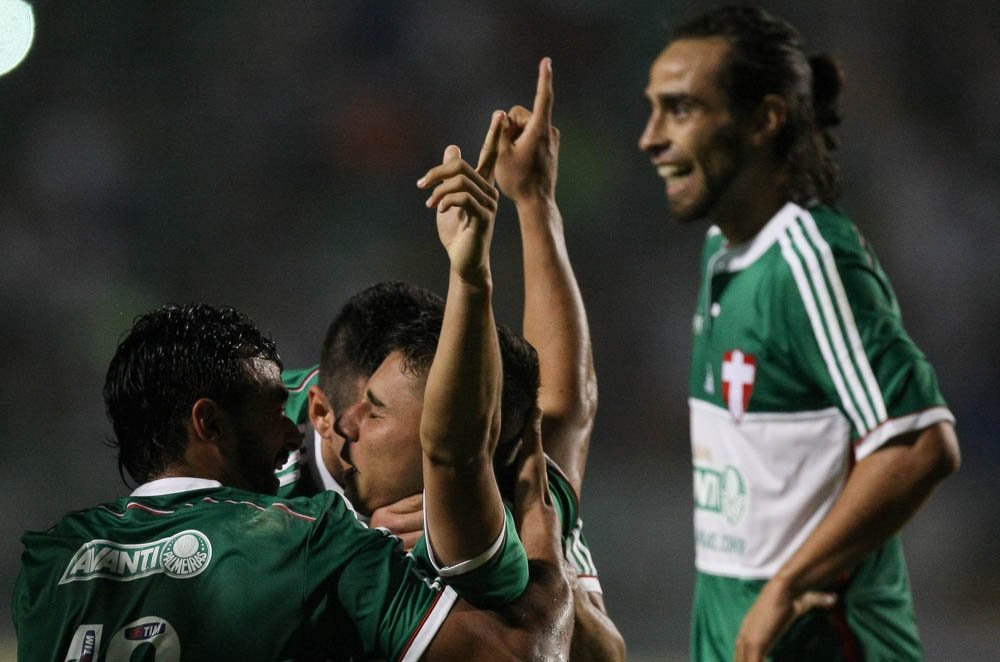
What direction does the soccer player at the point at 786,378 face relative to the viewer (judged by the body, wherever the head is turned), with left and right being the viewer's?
facing the viewer and to the left of the viewer

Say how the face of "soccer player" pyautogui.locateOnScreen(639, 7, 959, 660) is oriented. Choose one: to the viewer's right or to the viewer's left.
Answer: to the viewer's left

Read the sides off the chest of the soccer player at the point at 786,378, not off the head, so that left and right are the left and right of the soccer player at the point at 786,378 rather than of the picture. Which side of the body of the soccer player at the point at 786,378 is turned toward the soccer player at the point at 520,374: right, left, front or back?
front
